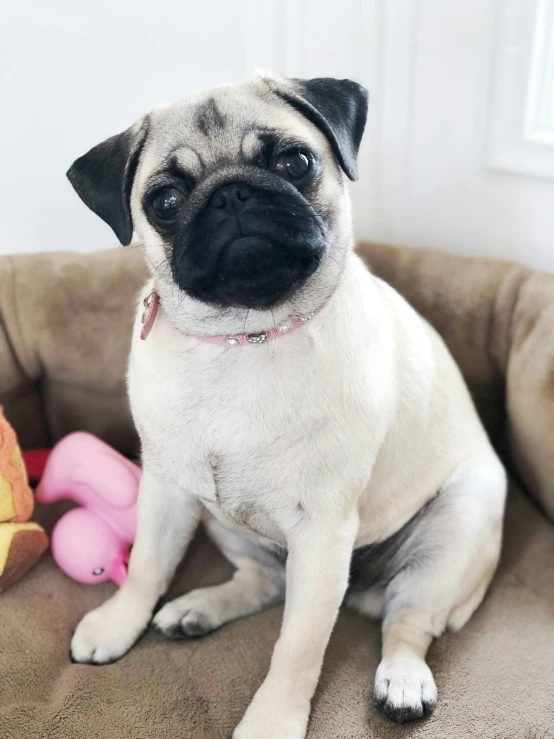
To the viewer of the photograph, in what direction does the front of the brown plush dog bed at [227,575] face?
facing the viewer
